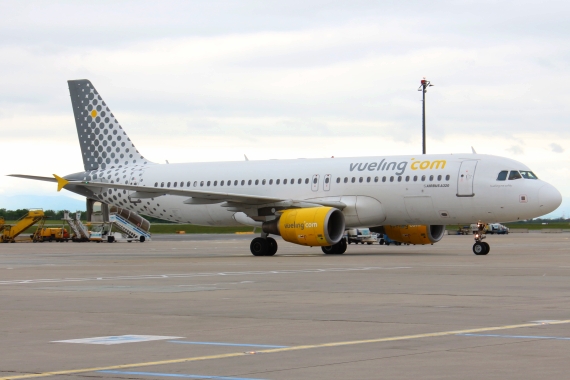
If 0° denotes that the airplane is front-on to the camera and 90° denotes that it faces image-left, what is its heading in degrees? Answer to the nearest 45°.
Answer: approximately 315°
